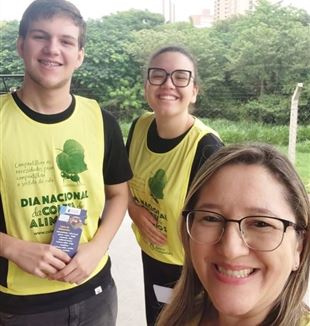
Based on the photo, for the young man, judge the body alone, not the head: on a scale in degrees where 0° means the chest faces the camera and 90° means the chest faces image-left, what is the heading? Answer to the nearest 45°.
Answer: approximately 0°

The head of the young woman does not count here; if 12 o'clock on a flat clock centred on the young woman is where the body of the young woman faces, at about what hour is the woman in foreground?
The woman in foreground is roughly at 10 o'clock from the young woman.

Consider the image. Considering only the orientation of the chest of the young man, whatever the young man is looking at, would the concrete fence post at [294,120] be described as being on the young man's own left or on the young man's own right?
on the young man's own left
